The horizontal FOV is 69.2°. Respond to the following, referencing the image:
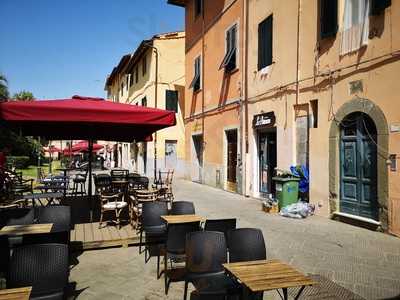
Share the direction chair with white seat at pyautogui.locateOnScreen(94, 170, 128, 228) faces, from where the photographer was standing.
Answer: facing the viewer and to the right of the viewer

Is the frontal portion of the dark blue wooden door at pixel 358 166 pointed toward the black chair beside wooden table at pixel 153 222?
yes

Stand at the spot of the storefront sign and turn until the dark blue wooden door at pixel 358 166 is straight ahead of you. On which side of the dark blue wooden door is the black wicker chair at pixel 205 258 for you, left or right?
right

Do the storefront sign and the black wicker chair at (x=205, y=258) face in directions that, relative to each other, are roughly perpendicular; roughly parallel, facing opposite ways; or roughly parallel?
roughly perpendicular

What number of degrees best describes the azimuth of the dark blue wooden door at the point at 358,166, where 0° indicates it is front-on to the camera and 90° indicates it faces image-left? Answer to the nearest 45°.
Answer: approximately 45°

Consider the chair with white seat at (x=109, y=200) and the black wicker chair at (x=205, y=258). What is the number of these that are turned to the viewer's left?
0

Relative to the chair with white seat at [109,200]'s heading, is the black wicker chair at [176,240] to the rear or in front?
in front

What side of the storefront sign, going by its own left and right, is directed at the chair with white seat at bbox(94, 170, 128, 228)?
front
